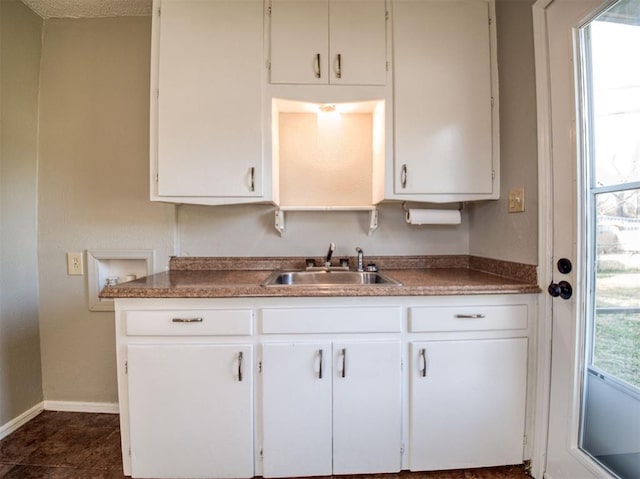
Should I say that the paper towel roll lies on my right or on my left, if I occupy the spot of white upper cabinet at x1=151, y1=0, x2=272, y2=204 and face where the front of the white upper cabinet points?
on my left

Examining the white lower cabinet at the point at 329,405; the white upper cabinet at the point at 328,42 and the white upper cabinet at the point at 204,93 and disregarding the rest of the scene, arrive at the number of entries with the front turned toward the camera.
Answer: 3

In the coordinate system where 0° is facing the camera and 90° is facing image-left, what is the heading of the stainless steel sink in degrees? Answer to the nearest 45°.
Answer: approximately 0°
